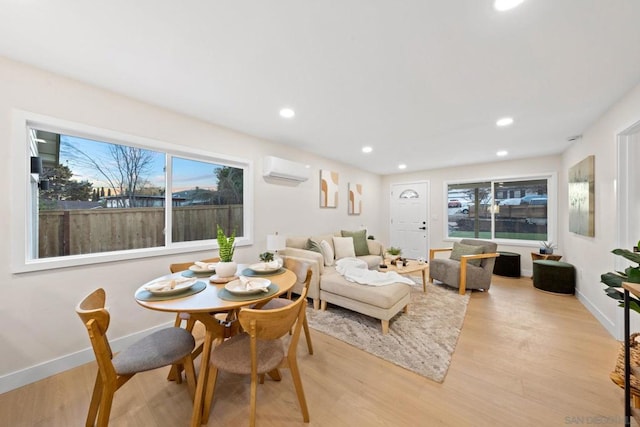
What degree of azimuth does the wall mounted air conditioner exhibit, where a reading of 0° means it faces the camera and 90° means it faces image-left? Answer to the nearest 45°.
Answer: approximately 315°

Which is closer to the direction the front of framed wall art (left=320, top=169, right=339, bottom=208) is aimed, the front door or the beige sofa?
the beige sofa

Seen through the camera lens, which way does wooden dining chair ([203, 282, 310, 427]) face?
facing away from the viewer and to the left of the viewer

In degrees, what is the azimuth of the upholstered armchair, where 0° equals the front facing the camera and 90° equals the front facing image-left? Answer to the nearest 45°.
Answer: approximately 45°

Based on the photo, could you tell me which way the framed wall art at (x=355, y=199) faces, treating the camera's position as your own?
facing the viewer and to the right of the viewer

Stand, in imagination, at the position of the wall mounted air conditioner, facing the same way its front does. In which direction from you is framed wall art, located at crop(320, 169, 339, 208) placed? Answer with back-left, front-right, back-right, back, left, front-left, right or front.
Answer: left

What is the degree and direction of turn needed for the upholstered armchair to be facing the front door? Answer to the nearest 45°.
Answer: approximately 90° to its right

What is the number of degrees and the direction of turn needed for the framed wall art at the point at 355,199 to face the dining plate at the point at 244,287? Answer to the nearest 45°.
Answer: approximately 45° to its right

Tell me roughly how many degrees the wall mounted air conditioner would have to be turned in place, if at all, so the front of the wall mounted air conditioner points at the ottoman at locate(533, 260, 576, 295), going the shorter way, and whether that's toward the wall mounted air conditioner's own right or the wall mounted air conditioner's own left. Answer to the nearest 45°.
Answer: approximately 45° to the wall mounted air conditioner's own left

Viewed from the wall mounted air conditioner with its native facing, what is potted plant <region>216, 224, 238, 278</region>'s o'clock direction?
The potted plant is roughly at 2 o'clock from the wall mounted air conditioner.

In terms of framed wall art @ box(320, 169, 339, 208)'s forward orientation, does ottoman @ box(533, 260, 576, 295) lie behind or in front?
in front

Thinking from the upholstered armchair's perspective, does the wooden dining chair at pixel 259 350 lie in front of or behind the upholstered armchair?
in front
